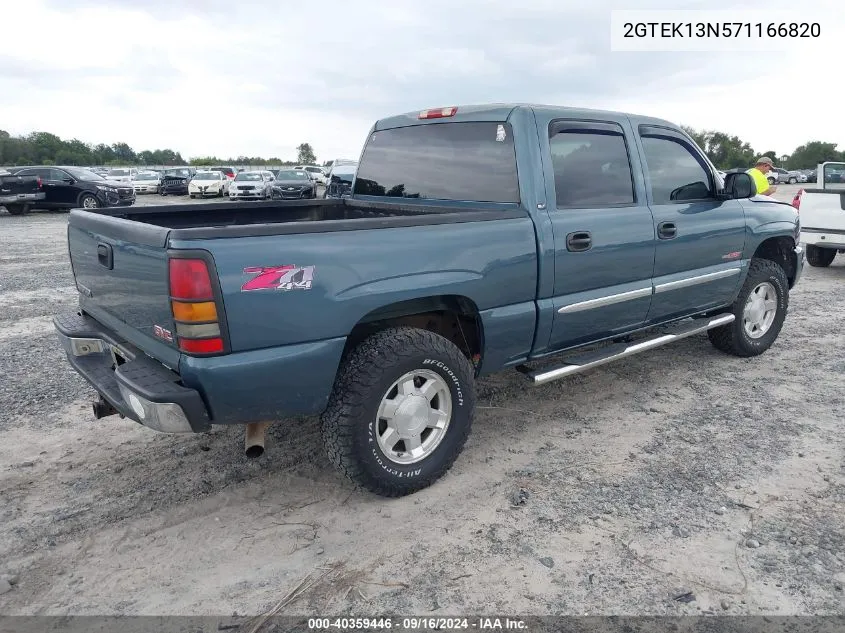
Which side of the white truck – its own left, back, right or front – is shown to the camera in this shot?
back

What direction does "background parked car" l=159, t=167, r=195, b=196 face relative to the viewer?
toward the camera

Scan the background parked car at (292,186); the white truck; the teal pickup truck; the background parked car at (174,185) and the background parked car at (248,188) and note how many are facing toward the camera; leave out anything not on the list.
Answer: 3

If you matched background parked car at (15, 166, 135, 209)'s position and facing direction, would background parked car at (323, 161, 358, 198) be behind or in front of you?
in front

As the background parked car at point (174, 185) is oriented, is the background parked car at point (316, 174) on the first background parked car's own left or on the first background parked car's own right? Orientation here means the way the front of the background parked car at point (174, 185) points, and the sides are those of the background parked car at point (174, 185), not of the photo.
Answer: on the first background parked car's own left

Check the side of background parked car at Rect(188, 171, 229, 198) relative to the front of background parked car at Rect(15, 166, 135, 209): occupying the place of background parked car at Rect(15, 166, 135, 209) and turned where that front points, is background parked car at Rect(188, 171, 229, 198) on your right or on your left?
on your left

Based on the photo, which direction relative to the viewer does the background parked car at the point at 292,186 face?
toward the camera

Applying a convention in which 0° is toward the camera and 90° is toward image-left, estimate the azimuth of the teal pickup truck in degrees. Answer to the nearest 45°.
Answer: approximately 225°

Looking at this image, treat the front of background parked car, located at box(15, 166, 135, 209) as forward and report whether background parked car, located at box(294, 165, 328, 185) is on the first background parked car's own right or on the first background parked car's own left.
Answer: on the first background parked car's own left

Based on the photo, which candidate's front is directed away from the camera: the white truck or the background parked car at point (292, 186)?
the white truck

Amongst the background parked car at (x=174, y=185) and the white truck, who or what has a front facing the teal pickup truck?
the background parked car
